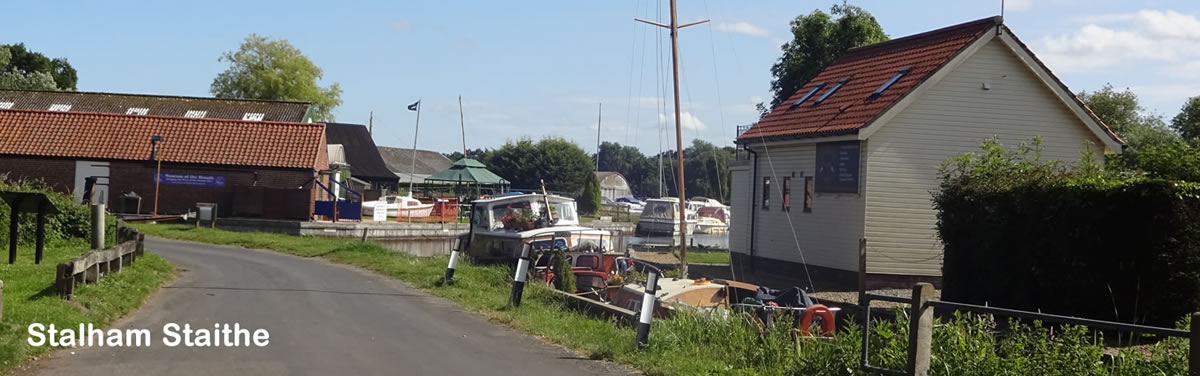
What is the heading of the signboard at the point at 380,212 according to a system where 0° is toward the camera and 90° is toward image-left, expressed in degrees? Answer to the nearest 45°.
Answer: approximately 0°

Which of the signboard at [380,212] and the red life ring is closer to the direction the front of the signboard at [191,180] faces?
the red life ring

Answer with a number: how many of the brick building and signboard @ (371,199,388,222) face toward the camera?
2

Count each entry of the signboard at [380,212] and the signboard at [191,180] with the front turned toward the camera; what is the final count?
2

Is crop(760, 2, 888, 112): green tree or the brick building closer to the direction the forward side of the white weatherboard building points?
the brick building

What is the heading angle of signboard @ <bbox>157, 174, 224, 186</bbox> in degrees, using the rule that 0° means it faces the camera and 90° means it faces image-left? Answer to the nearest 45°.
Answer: approximately 0°
